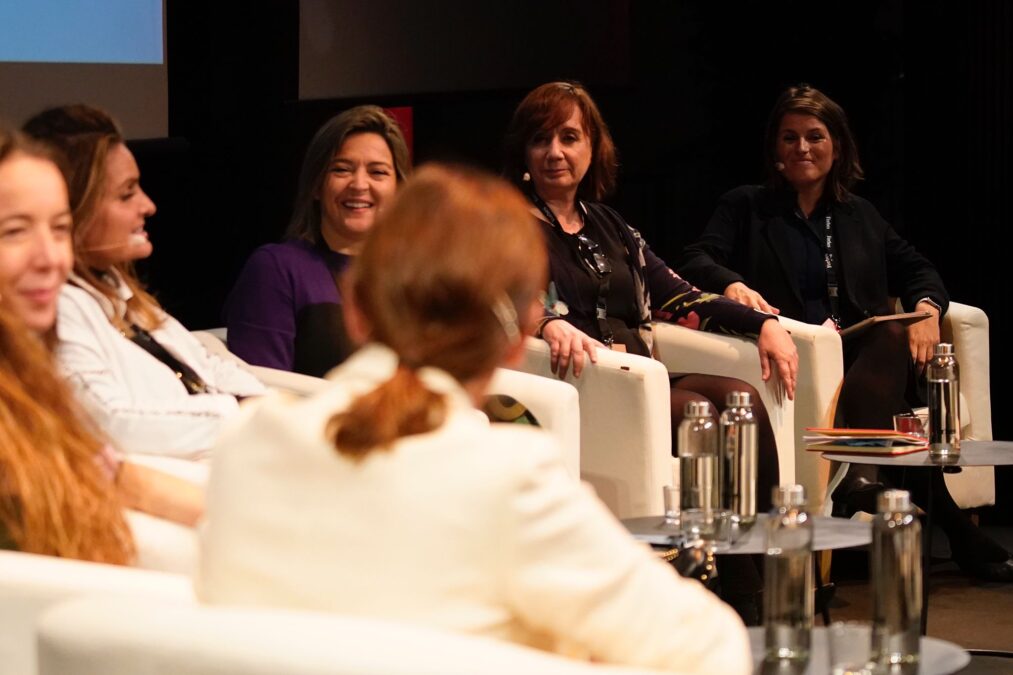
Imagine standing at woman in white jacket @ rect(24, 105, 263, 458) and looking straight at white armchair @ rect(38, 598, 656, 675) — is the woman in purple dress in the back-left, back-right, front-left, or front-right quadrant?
back-left

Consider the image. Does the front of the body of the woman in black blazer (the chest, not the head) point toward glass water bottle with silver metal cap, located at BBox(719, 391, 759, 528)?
yes

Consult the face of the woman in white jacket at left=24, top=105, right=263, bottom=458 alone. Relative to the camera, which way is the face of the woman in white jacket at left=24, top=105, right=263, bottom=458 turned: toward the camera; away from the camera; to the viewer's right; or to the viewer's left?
to the viewer's right

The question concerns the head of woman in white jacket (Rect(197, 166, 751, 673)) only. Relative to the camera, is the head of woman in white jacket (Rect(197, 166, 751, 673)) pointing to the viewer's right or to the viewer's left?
to the viewer's right

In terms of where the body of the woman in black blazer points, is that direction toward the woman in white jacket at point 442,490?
yes

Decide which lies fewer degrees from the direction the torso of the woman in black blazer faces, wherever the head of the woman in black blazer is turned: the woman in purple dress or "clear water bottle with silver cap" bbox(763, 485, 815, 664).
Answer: the clear water bottle with silver cap

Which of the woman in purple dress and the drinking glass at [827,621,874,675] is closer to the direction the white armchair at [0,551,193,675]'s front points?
the drinking glass

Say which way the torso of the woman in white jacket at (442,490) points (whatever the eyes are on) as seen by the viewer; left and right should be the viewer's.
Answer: facing away from the viewer and to the right of the viewer

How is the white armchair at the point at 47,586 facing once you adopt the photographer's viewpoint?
facing to the right of the viewer

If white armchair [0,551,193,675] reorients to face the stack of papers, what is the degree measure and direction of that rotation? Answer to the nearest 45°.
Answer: approximately 45° to its left

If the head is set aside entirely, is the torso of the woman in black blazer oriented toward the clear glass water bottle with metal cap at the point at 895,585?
yes

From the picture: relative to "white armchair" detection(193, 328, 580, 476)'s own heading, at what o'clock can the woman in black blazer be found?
The woman in black blazer is roughly at 9 o'clock from the white armchair.
